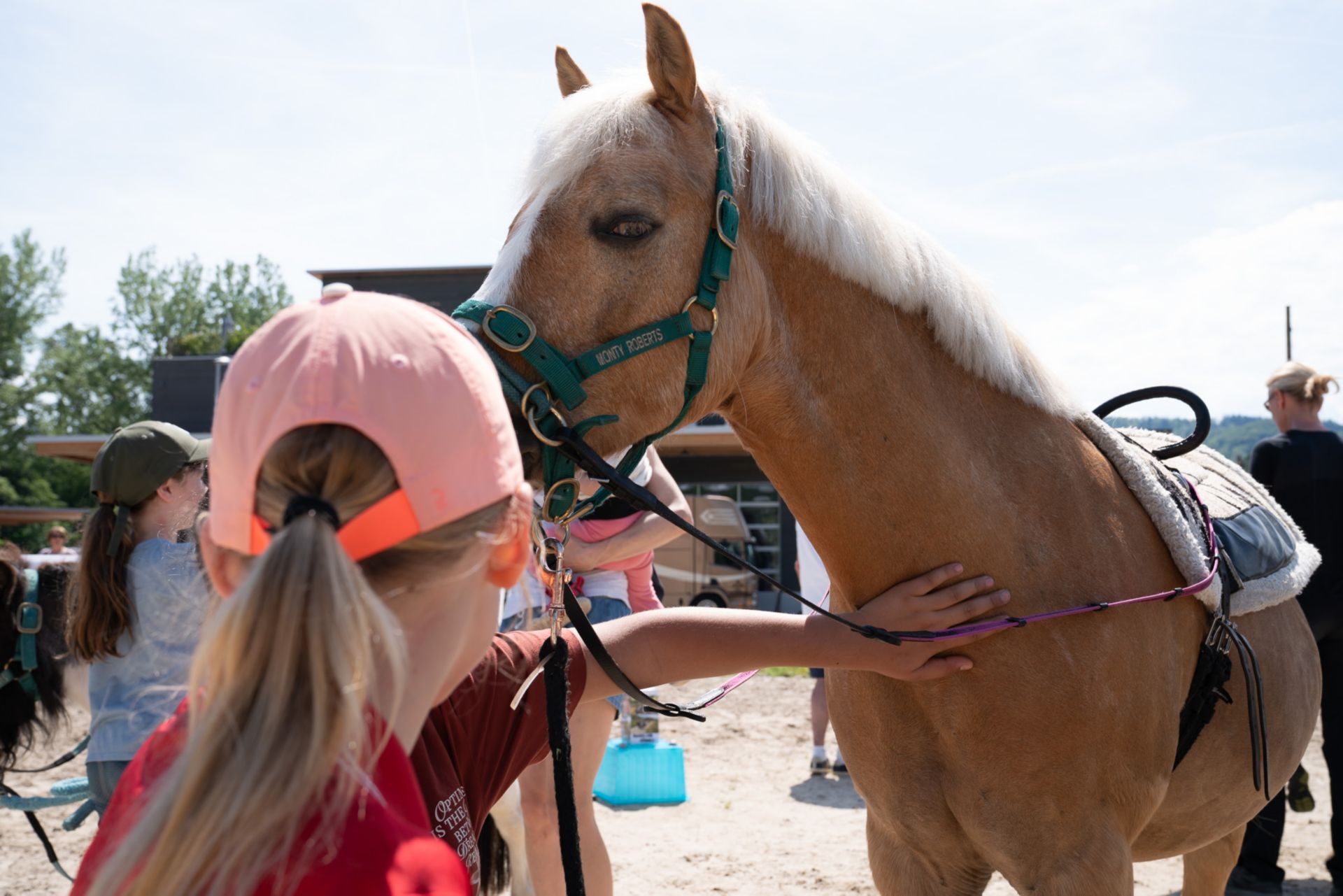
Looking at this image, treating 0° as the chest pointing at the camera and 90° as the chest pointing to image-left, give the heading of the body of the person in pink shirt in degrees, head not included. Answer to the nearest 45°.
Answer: approximately 45°

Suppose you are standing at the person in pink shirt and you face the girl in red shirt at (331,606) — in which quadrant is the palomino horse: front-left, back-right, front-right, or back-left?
front-left

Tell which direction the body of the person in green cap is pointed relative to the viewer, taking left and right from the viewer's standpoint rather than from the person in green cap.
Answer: facing away from the viewer and to the right of the viewer

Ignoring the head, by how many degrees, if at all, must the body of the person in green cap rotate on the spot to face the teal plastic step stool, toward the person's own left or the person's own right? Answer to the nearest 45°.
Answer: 0° — they already face it

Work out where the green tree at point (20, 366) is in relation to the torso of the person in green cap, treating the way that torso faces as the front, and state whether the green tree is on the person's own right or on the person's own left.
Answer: on the person's own left

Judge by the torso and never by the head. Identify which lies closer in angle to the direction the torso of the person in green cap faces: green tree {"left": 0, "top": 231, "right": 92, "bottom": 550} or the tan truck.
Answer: the tan truck

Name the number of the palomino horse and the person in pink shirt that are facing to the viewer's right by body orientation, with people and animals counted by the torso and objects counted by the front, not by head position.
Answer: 0

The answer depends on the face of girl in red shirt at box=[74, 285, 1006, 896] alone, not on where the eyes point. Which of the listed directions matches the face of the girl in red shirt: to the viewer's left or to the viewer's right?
to the viewer's right

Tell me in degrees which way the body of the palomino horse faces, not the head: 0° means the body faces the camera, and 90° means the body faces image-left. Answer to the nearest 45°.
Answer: approximately 45°

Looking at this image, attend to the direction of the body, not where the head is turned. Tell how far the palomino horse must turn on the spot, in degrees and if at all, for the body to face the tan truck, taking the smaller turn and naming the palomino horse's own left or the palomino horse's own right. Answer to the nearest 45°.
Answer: approximately 135° to the palomino horse's own right

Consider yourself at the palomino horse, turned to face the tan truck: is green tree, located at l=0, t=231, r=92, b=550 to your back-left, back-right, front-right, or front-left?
front-left
